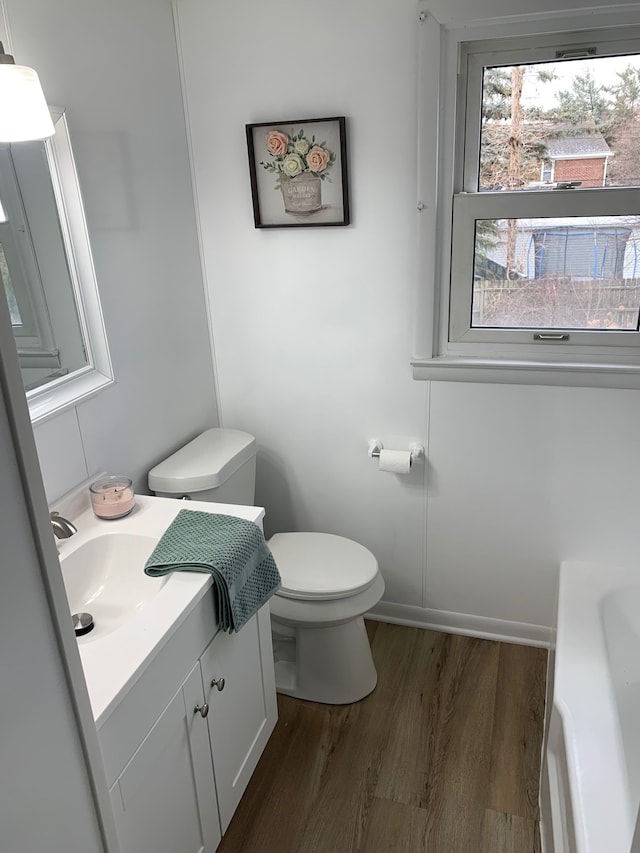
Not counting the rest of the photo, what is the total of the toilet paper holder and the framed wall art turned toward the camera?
2

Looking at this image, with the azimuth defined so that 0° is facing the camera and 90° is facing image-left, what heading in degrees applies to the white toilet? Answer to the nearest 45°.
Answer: approximately 315°

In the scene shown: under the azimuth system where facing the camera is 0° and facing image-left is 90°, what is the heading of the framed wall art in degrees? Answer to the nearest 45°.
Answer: approximately 0°

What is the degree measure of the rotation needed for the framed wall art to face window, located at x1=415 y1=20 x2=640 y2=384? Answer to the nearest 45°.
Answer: approximately 90° to its left

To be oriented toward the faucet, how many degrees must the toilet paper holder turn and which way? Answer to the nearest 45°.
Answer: approximately 45° to its right

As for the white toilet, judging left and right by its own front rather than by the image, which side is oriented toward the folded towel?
right
